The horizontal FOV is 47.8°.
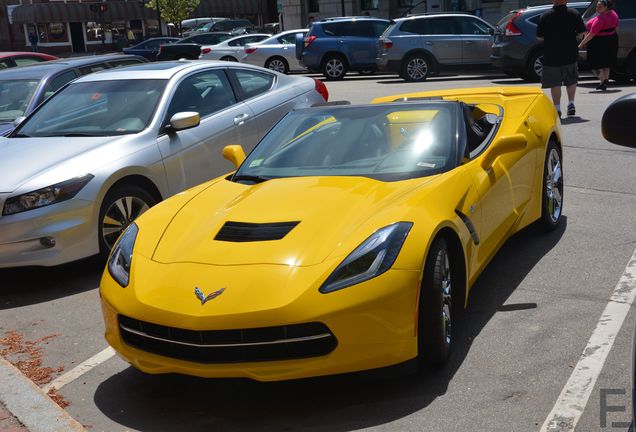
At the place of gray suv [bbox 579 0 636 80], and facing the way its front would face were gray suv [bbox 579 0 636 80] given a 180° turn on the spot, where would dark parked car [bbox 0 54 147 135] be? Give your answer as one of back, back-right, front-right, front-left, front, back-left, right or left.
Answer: front

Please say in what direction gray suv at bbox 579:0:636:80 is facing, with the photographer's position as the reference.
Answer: facing away from the viewer and to the right of the viewer

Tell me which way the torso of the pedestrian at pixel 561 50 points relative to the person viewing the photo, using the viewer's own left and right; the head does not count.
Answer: facing away from the viewer

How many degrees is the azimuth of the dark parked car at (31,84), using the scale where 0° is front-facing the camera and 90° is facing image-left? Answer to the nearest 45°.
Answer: approximately 45°

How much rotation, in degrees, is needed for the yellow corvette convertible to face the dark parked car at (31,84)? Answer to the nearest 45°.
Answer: approximately 90° to its right

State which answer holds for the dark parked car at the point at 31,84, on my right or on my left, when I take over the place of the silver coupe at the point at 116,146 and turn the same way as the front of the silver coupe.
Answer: on my right

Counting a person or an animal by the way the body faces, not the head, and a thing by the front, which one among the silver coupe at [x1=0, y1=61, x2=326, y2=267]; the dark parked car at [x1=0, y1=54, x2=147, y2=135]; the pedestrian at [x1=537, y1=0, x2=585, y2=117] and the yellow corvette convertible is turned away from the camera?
the pedestrian

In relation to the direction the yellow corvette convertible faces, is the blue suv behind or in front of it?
behind

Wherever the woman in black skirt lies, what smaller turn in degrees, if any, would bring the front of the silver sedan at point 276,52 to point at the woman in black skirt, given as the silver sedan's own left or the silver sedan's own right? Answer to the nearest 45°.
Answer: approximately 90° to the silver sedan's own right
